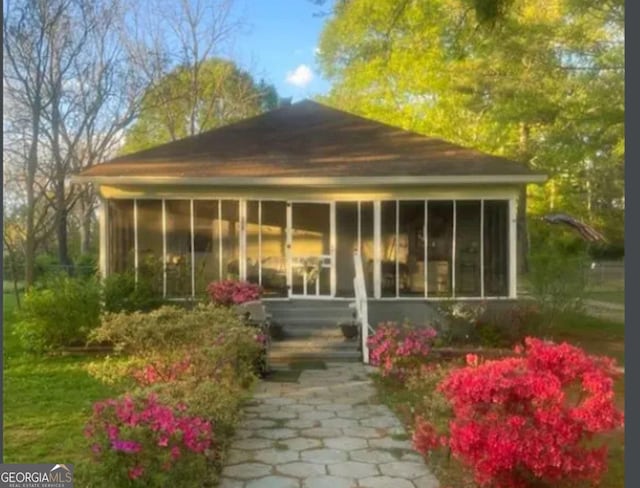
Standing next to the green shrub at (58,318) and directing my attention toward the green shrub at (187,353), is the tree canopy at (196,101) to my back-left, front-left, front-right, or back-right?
back-left

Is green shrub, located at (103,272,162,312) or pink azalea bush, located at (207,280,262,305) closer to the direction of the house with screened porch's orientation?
the pink azalea bush

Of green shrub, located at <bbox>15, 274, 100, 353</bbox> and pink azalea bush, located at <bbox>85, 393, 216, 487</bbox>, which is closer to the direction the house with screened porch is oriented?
the pink azalea bush

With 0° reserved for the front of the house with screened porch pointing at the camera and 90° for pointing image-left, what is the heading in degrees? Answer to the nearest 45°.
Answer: approximately 0°

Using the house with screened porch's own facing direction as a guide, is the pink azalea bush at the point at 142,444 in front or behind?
in front

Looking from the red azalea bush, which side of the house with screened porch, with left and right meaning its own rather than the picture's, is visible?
front

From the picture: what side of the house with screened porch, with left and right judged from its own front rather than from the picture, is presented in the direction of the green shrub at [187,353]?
front

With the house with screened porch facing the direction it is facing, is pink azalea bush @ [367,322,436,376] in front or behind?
in front
